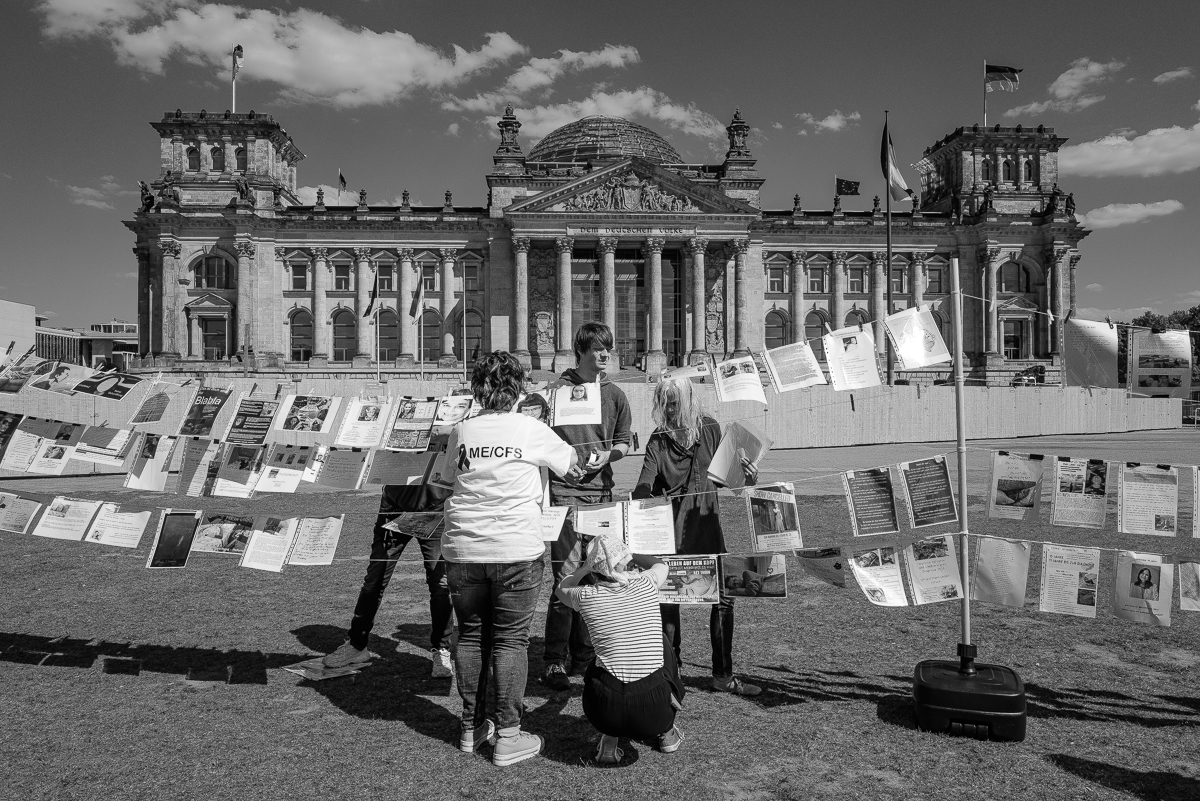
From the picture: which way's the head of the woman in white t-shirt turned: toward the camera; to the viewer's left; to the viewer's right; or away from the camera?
away from the camera

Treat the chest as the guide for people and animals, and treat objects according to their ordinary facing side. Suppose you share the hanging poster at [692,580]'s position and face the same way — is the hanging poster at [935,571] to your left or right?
on your left

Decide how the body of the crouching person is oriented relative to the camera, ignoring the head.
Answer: away from the camera

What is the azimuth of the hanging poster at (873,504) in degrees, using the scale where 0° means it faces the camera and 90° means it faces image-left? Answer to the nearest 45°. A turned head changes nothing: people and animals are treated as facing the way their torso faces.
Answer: approximately 0°

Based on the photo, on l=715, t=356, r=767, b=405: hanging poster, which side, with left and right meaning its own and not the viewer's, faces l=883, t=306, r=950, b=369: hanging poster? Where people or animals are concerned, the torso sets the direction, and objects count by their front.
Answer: left

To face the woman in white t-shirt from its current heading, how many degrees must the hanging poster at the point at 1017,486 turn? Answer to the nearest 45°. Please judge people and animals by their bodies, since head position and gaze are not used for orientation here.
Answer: approximately 45° to its right
